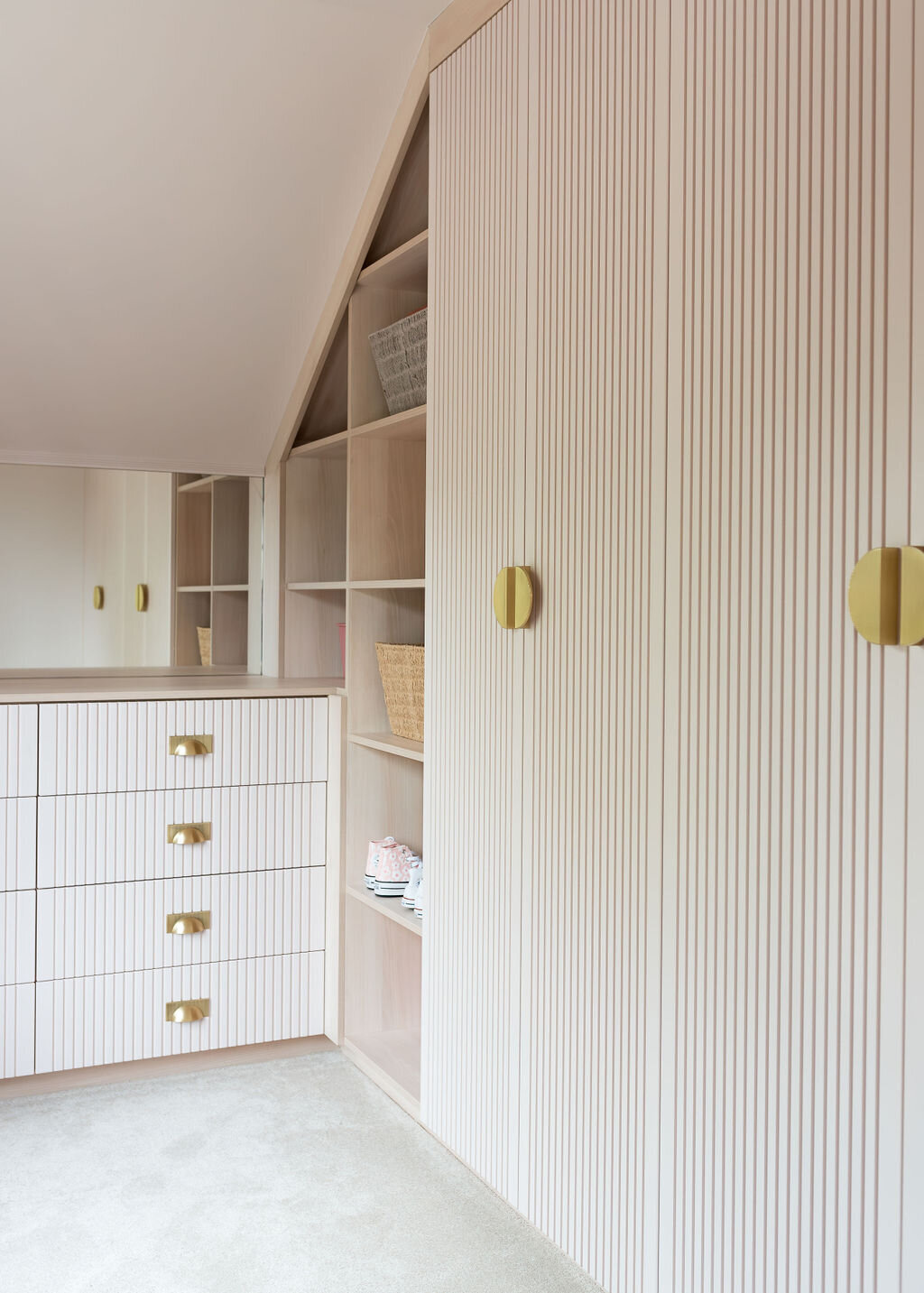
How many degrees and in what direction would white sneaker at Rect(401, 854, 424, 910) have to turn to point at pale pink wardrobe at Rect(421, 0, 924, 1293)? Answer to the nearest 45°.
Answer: approximately 45° to its left

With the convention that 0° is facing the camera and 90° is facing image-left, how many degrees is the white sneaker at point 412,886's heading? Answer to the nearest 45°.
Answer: approximately 45°
